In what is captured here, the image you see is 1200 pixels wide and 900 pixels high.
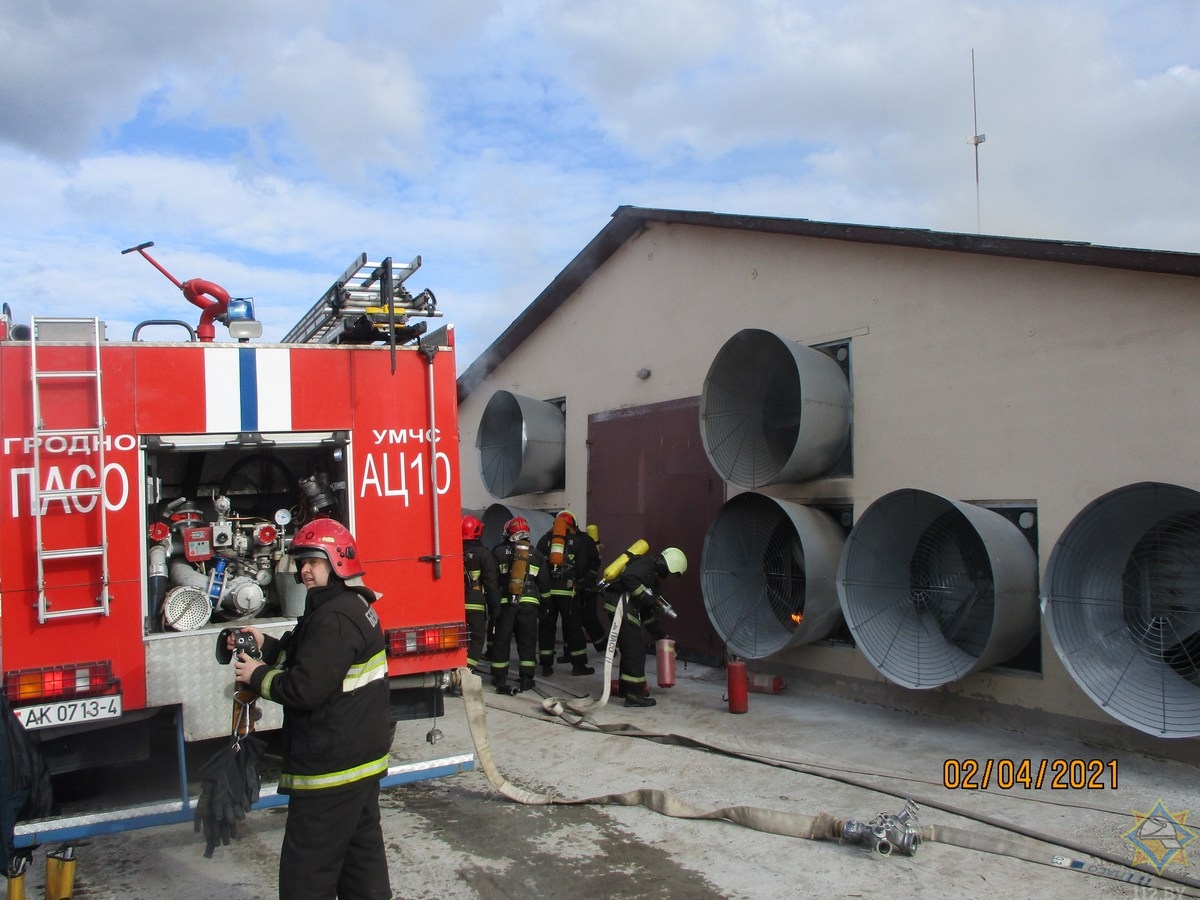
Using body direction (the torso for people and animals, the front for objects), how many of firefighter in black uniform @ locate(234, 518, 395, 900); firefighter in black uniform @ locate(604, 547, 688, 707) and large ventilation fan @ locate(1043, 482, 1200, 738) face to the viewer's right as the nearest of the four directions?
1

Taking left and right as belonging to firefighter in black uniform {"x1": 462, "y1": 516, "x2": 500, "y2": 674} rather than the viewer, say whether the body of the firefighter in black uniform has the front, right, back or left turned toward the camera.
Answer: back

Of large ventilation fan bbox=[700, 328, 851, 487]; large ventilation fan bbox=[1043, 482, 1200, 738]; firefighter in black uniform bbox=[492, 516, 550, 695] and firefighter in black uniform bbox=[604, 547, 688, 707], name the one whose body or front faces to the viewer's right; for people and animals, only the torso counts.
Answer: firefighter in black uniform bbox=[604, 547, 688, 707]

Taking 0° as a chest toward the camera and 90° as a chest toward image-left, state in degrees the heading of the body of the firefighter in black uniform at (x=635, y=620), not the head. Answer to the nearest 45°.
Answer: approximately 270°

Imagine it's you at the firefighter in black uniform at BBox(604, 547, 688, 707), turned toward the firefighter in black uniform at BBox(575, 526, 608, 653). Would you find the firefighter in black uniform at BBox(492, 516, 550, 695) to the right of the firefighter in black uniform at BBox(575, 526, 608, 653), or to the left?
left

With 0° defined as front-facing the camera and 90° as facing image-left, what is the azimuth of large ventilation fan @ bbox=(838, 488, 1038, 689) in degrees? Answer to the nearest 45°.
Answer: approximately 45°

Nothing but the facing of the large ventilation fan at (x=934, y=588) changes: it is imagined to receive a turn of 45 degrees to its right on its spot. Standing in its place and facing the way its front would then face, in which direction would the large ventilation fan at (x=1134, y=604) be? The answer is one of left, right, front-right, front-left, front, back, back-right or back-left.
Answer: back-left

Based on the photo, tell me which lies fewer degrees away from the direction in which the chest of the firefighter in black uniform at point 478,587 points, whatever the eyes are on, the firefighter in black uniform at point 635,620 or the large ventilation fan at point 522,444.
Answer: the large ventilation fan

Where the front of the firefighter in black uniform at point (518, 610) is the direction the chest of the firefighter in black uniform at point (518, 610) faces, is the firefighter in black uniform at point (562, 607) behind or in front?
in front
